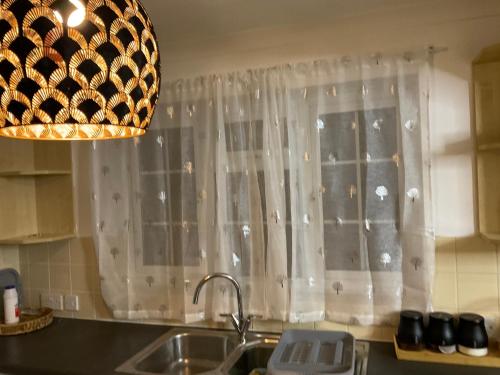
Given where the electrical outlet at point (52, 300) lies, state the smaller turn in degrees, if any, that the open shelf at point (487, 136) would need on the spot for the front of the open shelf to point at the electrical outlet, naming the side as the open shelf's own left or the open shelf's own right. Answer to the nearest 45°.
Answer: approximately 45° to the open shelf's own right

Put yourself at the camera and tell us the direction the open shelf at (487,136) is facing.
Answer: facing the viewer and to the left of the viewer

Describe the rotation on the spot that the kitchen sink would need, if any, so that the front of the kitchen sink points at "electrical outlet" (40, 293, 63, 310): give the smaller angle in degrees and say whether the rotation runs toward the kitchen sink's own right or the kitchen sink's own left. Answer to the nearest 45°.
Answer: approximately 135° to the kitchen sink's own right

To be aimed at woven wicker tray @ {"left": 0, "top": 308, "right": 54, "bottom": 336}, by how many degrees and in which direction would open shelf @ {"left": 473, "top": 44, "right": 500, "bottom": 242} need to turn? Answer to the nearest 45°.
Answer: approximately 45° to its right

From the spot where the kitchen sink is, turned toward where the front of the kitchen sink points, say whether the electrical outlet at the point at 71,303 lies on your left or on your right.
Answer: on your right

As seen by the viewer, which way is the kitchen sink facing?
toward the camera

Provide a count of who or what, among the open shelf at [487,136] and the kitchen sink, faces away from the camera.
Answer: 0

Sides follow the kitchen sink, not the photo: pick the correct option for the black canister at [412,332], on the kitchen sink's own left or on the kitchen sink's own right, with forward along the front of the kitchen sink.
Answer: on the kitchen sink's own left
